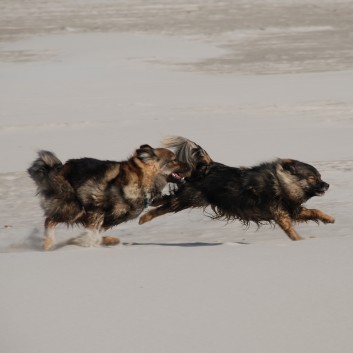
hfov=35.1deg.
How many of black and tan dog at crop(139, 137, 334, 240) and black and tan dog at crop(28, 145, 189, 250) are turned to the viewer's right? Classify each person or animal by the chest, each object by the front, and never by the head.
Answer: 2

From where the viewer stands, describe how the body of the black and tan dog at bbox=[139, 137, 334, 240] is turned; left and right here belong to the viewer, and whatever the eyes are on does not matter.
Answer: facing to the right of the viewer

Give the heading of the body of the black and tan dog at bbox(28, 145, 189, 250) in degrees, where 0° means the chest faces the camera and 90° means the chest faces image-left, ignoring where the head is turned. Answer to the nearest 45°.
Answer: approximately 270°

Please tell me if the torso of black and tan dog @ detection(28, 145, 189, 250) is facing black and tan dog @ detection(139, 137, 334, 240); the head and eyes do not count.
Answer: yes

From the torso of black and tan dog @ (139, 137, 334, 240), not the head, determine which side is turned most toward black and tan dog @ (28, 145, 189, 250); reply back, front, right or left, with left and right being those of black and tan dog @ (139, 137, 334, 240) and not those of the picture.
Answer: back
